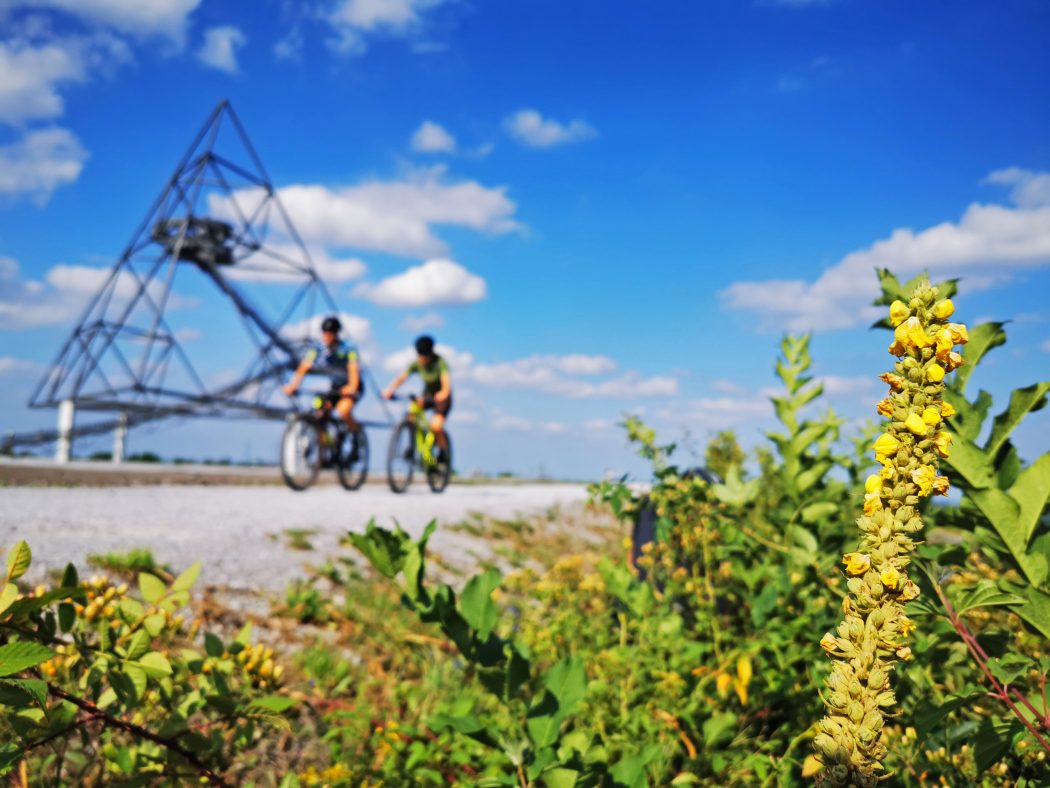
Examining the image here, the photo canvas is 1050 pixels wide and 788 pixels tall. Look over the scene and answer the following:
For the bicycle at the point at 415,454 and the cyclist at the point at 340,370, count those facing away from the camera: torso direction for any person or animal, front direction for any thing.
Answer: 0

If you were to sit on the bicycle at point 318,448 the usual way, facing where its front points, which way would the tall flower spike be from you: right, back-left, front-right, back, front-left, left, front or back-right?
front-left

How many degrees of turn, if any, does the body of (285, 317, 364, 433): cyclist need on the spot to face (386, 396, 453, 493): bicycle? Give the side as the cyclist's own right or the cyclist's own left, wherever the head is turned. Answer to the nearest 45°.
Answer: approximately 180°

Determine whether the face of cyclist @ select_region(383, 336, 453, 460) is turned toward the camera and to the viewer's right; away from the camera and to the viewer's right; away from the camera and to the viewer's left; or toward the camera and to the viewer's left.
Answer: toward the camera and to the viewer's left

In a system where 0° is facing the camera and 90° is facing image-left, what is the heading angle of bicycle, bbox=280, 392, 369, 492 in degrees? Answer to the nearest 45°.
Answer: approximately 45°

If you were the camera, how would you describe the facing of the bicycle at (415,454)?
facing the viewer and to the left of the viewer
